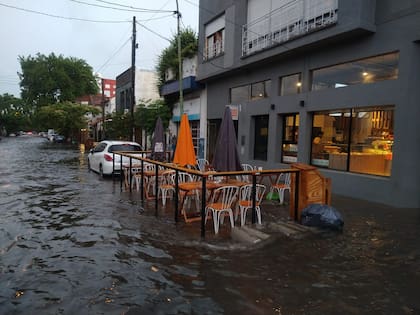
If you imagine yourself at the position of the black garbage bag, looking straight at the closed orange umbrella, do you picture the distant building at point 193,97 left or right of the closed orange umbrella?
right

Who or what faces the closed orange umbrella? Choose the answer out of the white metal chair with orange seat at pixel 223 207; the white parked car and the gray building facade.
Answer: the gray building facade

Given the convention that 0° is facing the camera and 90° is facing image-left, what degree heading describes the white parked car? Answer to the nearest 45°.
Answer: approximately 135°

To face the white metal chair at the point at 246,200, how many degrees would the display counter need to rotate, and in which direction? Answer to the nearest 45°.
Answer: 0° — it already faces it

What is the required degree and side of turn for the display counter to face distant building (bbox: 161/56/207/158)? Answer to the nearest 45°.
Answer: approximately 90° to its right

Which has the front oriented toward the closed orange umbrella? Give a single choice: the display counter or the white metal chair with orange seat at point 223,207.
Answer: the display counter

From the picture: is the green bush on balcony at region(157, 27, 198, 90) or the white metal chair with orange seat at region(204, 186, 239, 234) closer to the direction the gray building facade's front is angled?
the white metal chair with orange seat

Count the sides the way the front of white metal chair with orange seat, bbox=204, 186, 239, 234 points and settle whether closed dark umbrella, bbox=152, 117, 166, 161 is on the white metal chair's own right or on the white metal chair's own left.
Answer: on the white metal chair's own right
